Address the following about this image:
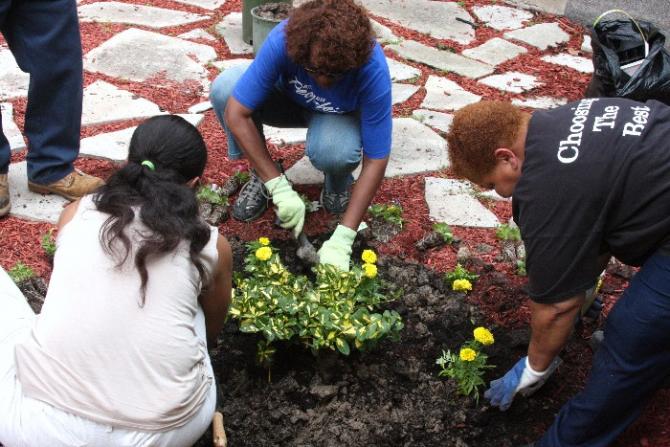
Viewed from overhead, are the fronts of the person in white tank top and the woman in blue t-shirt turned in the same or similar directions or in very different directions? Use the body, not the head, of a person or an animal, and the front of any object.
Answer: very different directions

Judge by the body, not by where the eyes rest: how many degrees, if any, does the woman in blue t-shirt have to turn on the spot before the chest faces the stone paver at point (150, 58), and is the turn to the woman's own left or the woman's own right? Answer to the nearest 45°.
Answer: approximately 135° to the woman's own right

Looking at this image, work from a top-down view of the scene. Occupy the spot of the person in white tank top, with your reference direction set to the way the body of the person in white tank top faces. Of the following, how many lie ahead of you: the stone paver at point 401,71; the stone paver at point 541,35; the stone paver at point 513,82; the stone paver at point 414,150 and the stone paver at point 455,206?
5

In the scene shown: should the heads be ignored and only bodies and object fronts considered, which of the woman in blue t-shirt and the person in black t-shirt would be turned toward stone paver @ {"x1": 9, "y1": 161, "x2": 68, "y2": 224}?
the person in black t-shirt

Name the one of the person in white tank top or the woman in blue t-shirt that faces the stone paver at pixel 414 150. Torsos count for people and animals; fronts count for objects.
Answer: the person in white tank top

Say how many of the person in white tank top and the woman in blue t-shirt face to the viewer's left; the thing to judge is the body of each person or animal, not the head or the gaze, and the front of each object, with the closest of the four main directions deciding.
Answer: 0

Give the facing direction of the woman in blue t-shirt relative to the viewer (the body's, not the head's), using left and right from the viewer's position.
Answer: facing the viewer

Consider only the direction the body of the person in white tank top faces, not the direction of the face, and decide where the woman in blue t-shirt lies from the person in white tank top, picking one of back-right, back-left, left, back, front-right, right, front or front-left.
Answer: front

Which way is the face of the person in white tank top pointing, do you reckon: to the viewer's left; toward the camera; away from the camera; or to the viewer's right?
away from the camera

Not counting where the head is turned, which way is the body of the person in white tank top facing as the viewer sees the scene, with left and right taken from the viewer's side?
facing away from the viewer and to the right of the viewer

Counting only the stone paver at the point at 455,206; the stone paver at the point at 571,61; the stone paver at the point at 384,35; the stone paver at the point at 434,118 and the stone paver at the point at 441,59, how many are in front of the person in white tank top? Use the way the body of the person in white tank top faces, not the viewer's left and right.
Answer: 5

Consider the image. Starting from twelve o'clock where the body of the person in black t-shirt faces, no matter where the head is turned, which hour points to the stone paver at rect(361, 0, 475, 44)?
The stone paver is roughly at 2 o'clock from the person in black t-shirt.

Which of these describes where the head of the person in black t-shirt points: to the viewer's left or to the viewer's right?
to the viewer's left

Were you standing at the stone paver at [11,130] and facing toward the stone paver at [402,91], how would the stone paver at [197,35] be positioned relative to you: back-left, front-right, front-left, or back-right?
front-left

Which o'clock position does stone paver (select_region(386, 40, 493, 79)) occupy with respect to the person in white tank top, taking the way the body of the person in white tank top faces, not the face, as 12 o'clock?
The stone paver is roughly at 12 o'clock from the person in white tank top.

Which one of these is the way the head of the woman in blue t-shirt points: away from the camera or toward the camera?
toward the camera

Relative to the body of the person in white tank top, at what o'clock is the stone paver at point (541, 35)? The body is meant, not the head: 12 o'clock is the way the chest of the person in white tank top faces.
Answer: The stone paver is roughly at 12 o'clock from the person in white tank top.

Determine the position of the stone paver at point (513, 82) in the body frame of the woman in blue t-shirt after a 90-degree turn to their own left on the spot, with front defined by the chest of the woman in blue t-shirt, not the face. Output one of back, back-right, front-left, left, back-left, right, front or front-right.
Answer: front-left

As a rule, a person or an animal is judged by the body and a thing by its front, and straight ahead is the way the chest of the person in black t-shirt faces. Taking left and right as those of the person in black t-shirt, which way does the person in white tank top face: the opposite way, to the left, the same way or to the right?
to the right

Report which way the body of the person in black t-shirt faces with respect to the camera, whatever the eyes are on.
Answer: to the viewer's left
